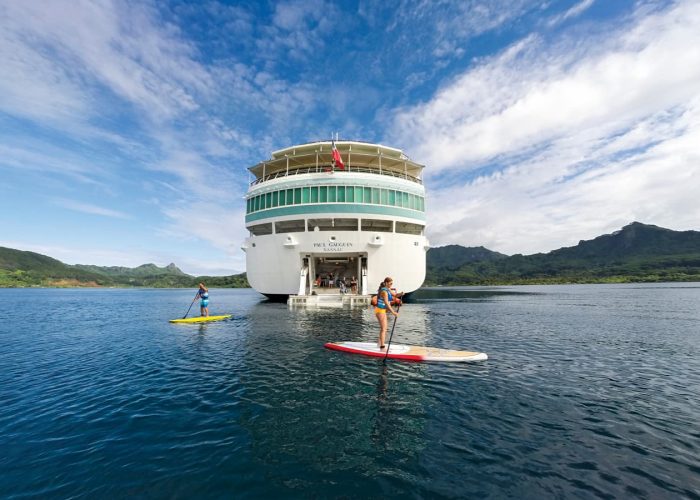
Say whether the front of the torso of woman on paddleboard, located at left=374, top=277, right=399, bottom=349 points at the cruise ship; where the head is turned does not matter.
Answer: no

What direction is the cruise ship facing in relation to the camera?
away from the camera

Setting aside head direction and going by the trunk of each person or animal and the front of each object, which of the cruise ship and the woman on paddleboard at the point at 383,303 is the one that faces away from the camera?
the cruise ship

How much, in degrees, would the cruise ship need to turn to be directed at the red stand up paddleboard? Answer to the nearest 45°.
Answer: approximately 180°

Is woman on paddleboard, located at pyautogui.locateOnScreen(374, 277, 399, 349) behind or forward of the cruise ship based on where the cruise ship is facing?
behind
